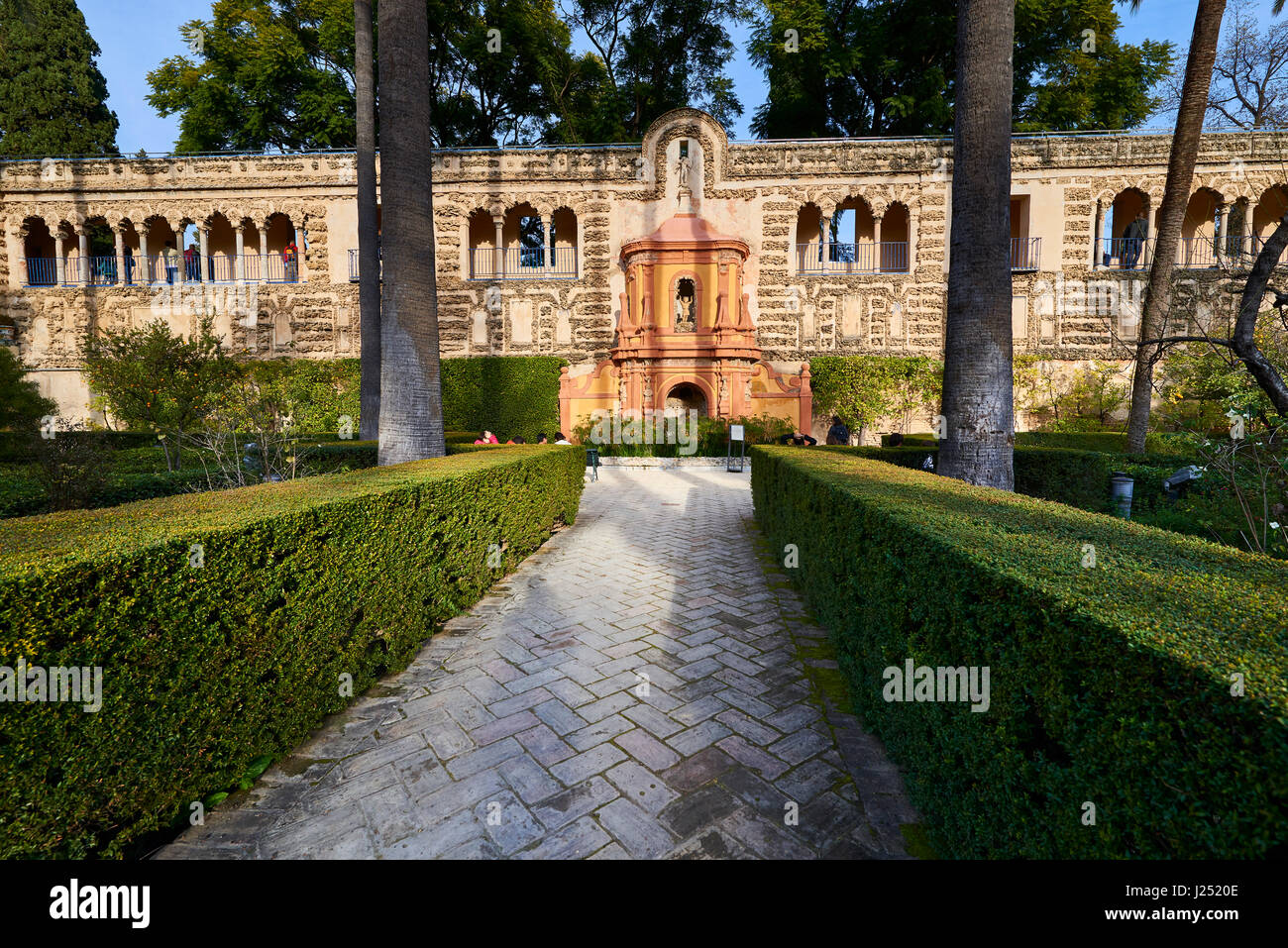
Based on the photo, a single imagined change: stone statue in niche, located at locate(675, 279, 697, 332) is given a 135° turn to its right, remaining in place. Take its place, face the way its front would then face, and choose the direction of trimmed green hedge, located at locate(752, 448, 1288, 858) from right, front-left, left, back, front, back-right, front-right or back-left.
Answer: back-left

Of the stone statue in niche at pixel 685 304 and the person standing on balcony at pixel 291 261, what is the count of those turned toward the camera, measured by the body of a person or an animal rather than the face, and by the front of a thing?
2

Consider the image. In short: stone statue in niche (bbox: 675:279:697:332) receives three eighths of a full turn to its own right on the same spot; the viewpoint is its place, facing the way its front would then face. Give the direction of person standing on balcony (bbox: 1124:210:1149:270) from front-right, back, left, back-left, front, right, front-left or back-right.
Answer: back-right

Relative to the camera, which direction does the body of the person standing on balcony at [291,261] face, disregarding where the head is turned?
toward the camera

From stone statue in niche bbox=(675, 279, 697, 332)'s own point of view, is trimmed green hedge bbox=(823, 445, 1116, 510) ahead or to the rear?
ahead

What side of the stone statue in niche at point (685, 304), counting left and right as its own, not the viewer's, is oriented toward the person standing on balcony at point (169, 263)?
right

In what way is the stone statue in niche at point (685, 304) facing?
toward the camera

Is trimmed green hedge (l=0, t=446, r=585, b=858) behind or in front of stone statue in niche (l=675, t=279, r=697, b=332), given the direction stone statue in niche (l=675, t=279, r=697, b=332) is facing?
in front

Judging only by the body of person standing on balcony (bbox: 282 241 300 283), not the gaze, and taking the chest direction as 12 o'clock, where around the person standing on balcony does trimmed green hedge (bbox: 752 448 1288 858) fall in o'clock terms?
The trimmed green hedge is roughly at 12 o'clock from the person standing on balcony.
